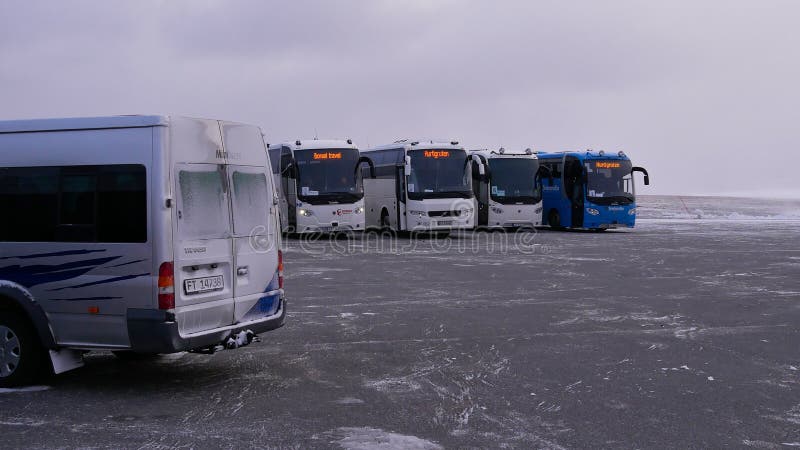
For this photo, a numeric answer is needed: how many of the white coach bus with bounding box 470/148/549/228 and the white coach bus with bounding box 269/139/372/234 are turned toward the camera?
2

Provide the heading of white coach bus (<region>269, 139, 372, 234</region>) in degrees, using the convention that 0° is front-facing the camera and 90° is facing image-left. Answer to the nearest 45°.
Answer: approximately 0°

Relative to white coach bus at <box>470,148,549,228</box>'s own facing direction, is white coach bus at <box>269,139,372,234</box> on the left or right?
on its right

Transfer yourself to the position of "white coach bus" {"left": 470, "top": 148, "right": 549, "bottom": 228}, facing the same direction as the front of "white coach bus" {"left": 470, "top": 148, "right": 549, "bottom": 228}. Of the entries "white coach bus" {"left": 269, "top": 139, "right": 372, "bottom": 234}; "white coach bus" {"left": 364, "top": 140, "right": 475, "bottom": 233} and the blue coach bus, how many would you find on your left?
1

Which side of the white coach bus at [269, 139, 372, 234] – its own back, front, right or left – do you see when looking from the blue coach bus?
left

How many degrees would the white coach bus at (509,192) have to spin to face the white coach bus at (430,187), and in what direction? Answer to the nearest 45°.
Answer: approximately 45° to its right
